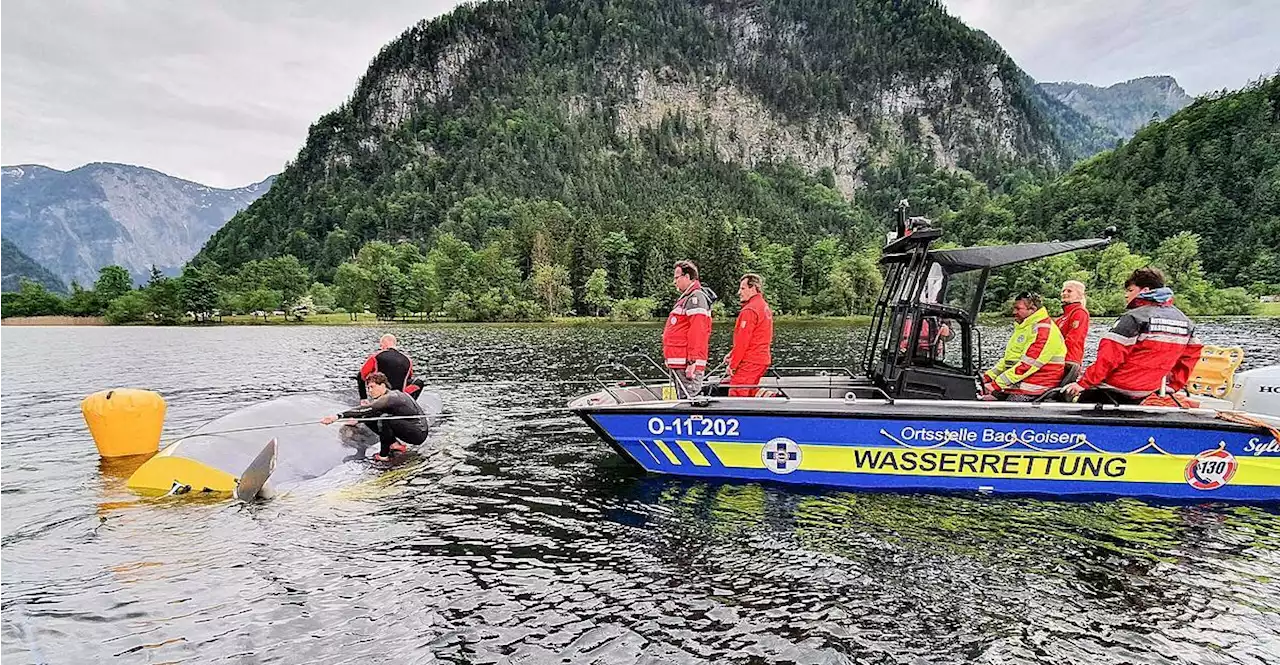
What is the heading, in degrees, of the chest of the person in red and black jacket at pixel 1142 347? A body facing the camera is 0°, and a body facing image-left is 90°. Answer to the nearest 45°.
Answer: approximately 135°

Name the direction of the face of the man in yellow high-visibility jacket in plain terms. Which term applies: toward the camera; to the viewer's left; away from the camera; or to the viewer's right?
to the viewer's left

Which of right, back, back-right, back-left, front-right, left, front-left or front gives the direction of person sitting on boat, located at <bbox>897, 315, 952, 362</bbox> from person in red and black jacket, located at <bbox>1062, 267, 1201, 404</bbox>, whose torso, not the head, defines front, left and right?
front-left

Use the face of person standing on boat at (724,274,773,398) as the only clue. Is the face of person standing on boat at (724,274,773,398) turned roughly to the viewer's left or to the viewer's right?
to the viewer's left

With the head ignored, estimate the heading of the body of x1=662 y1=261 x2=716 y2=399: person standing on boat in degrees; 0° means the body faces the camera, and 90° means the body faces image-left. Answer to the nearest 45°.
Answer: approximately 90°

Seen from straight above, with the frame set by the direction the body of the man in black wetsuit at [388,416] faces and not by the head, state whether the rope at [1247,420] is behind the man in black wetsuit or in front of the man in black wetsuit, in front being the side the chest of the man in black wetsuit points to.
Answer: behind

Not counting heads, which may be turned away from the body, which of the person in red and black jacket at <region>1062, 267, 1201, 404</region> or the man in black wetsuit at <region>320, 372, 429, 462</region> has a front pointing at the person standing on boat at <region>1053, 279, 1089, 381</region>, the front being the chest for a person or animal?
the person in red and black jacket

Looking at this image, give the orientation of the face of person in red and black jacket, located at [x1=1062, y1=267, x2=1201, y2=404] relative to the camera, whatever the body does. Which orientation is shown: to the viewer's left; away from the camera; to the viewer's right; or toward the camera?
to the viewer's left

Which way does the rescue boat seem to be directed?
to the viewer's left

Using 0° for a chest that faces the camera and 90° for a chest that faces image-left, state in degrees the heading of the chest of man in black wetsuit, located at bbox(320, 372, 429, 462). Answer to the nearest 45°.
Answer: approximately 90°

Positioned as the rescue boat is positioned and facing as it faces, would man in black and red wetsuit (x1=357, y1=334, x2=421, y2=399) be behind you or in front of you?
in front
